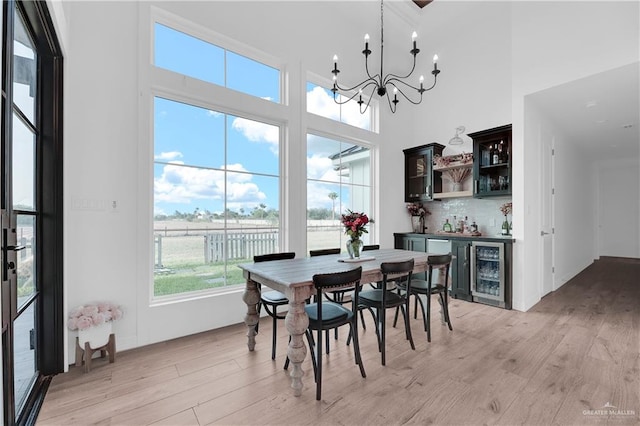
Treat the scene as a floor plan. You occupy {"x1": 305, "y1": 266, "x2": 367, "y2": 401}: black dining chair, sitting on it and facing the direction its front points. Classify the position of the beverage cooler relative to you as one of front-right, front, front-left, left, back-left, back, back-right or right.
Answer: right

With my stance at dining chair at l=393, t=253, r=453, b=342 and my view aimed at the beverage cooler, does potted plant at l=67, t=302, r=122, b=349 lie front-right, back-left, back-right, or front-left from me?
back-left

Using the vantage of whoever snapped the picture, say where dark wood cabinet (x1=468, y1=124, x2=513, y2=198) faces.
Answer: facing the viewer and to the left of the viewer

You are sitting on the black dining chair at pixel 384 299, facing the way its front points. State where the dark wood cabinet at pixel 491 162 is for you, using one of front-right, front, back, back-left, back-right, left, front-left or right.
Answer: right

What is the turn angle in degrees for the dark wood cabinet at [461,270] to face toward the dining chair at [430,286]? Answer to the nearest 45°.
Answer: approximately 45° to its left

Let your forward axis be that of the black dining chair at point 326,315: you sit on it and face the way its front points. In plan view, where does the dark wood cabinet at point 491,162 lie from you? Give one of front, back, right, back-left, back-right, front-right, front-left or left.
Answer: right

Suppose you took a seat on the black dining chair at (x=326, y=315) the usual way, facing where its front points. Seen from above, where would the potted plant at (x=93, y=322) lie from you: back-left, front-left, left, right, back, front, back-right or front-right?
front-left
